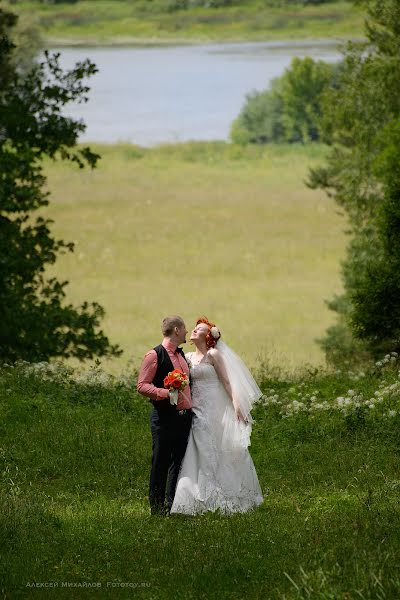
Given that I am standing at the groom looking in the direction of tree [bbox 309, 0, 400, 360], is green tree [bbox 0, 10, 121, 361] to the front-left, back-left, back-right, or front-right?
front-left

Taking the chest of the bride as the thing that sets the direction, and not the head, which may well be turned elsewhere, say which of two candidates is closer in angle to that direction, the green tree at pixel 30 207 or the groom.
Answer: the groom

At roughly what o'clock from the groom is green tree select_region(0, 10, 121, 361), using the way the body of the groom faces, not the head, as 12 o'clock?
The green tree is roughly at 7 o'clock from the groom.

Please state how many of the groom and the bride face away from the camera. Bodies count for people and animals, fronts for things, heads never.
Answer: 0

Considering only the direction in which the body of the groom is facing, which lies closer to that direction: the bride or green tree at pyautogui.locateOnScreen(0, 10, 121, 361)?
the bride

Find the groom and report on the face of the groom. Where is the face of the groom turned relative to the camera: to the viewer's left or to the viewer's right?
to the viewer's right

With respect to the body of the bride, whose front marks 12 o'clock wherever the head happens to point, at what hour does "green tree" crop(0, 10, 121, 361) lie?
The green tree is roughly at 4 o'clock from the bride.

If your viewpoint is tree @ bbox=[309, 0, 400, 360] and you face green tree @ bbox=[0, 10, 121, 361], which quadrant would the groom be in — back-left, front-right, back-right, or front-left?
front-left

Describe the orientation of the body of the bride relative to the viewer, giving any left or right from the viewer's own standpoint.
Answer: facing the viewer and to the left of the viewer

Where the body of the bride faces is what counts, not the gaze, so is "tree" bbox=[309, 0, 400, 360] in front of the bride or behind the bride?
behind

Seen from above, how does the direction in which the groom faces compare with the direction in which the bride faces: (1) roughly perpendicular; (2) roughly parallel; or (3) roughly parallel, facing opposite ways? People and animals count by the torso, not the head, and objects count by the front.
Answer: roughly perpendicular

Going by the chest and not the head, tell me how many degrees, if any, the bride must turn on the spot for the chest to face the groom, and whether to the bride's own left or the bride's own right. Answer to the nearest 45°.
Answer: approximately 45° to the bride's own right
